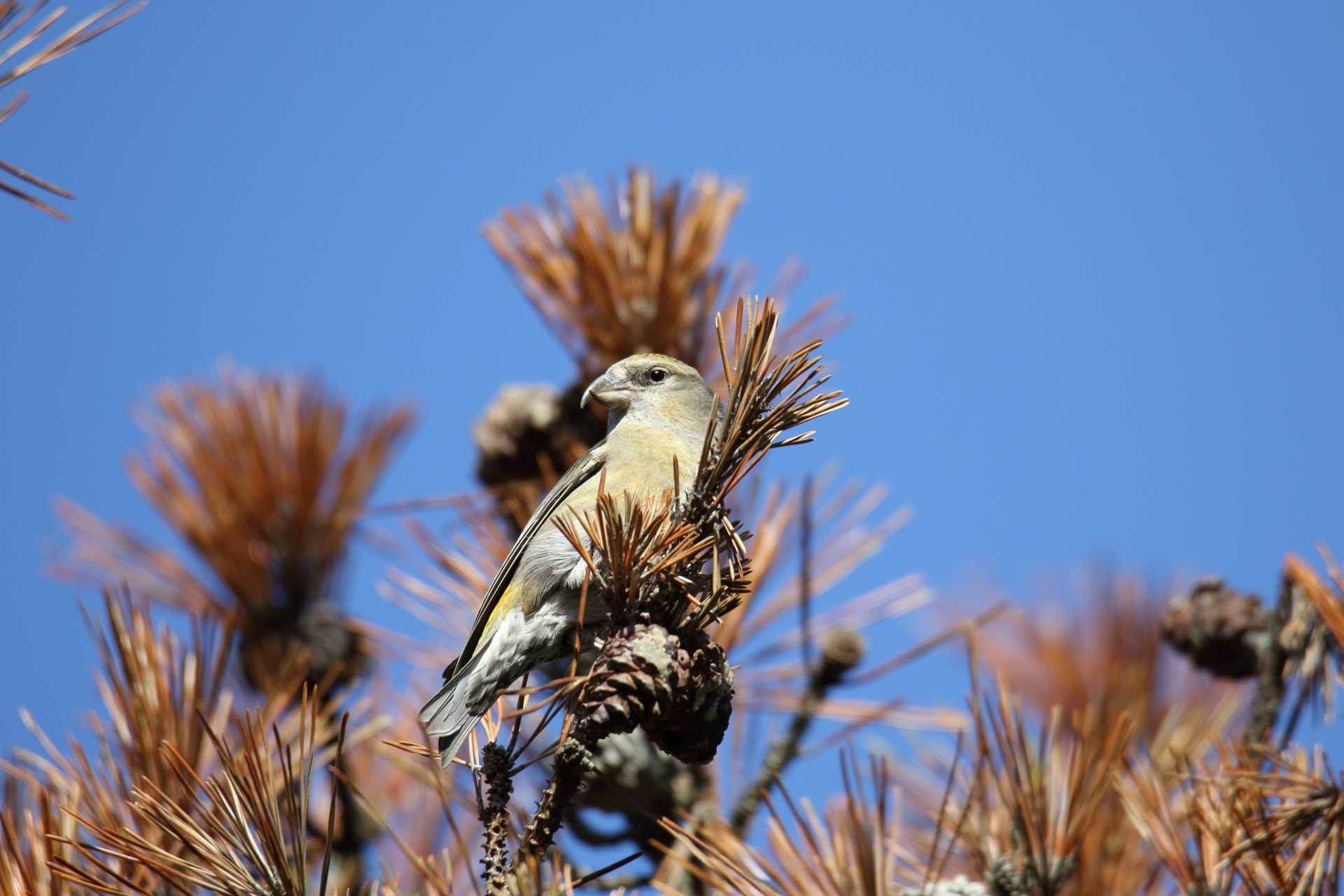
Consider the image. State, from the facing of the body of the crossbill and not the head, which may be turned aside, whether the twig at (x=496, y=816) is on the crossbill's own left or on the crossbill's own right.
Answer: on the crossbill's own right

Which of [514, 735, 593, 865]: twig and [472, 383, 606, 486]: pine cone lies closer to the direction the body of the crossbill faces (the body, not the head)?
the twig

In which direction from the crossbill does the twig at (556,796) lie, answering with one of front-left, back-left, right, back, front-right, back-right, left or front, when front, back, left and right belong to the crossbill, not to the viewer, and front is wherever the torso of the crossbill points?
front-right

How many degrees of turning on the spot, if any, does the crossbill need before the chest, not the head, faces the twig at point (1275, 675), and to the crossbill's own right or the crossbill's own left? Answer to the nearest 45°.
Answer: approximately 45° to the crossbill's own left

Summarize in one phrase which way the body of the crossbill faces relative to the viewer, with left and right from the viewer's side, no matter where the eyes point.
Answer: facing the viewer and to the right of the viewer
